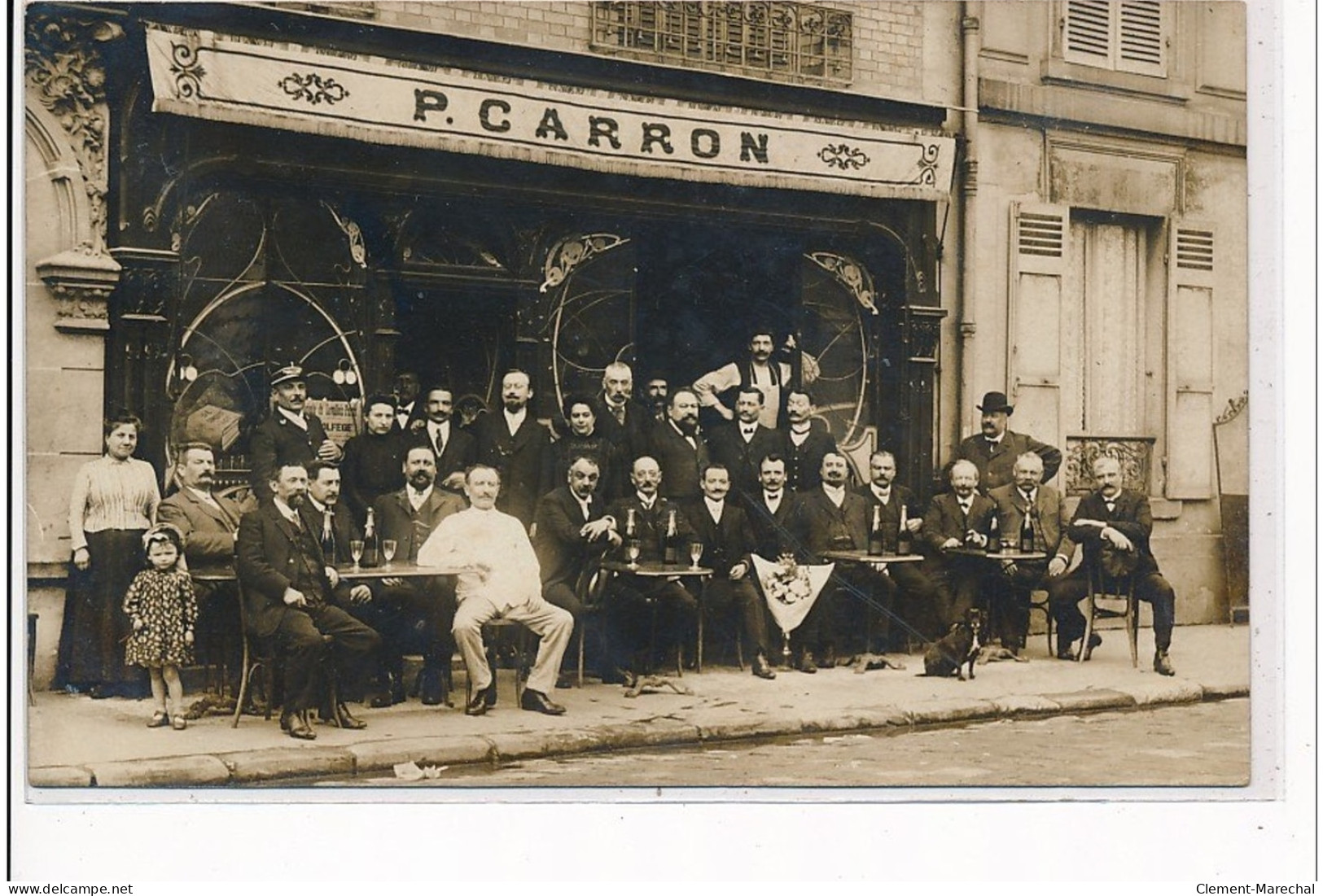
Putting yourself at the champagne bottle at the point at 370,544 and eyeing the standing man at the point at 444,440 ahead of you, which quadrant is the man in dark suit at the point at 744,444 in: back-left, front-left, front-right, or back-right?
front-right

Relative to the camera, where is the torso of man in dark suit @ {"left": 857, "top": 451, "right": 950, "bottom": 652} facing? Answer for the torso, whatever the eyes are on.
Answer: toward the camera

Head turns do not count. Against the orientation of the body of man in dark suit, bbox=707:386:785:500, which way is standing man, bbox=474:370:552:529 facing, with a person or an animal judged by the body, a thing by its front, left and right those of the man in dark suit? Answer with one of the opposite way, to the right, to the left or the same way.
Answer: the same way

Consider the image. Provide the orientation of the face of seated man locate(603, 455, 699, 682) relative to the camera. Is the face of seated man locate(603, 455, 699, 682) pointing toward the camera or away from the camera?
toward the camera

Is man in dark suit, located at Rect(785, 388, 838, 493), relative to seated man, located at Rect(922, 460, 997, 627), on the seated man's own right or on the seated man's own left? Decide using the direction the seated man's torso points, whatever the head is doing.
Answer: on the seated man's own right

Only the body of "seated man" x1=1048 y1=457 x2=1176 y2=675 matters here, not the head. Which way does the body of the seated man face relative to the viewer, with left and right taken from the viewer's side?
facing the viewer

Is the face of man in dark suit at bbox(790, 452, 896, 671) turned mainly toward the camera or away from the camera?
toward the camera

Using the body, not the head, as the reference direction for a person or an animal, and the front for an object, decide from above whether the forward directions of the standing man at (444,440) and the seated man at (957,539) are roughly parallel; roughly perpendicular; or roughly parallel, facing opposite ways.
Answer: roughly parallel

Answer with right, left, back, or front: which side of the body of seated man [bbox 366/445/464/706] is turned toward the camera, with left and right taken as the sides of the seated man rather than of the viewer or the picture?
front

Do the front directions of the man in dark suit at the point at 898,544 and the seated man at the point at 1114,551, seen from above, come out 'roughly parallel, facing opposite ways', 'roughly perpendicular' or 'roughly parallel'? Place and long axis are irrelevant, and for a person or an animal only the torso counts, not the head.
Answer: roughly parallel

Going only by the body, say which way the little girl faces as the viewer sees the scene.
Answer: toward the camera

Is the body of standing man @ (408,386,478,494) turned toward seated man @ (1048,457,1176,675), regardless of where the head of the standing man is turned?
no

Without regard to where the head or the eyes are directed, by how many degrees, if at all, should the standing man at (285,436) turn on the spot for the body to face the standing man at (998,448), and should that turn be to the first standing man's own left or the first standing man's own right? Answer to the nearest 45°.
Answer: approximately 45° to the first standing man's own left

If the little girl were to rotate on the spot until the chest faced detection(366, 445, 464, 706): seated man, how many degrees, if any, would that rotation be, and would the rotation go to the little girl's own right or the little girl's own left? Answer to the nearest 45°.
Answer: approximately 90° to the little girl's own left

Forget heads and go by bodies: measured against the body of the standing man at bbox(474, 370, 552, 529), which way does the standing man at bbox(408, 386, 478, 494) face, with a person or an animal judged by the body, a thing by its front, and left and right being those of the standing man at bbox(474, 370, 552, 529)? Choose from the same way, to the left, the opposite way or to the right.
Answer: the same way

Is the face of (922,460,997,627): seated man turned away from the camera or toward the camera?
toward the camera
